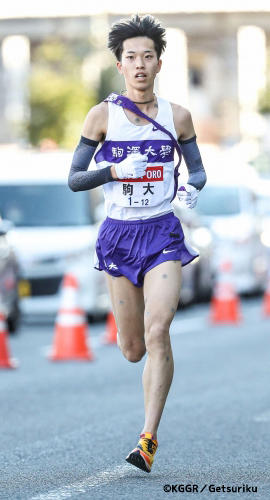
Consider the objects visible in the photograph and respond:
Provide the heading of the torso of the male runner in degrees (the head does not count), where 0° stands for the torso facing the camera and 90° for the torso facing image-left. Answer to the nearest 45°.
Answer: approximately 0°

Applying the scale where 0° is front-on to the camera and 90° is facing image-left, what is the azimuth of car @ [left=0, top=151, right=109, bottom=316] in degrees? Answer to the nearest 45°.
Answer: approximately 0°

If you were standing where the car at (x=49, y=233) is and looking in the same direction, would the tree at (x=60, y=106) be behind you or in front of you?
behind

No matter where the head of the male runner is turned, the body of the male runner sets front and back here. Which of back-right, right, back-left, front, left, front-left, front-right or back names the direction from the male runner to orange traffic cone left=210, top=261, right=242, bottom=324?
back

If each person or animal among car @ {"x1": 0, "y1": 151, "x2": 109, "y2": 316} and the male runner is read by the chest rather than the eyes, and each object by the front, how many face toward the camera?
2

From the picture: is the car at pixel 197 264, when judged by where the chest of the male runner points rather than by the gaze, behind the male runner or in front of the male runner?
behind

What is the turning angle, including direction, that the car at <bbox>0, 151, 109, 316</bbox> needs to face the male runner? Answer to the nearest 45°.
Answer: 0° — it already faces them
